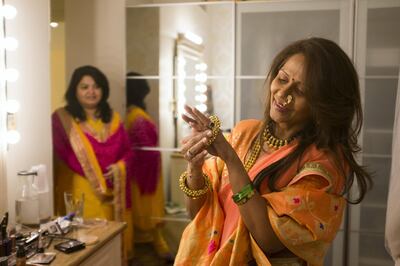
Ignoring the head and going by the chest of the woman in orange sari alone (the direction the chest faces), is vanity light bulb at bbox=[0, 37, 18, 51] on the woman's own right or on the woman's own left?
on the woman's own right

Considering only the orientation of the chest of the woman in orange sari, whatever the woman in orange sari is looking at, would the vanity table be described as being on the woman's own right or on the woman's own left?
on the woman's own right

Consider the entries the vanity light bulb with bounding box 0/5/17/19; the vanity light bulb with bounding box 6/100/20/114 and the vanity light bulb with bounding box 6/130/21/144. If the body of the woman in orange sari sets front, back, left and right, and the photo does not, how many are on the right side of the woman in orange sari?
3

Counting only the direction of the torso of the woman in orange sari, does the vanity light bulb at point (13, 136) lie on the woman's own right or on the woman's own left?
on the woman's own right

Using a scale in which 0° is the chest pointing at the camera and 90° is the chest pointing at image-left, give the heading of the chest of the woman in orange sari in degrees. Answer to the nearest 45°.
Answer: approximately 45°

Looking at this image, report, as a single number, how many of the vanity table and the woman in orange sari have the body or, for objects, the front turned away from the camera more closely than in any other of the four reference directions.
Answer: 0

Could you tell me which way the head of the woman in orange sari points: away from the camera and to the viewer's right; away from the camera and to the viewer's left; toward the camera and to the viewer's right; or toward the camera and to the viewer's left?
toward the camera and to the viewer's left

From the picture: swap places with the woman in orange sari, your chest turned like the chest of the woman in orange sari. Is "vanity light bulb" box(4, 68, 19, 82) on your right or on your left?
on your right

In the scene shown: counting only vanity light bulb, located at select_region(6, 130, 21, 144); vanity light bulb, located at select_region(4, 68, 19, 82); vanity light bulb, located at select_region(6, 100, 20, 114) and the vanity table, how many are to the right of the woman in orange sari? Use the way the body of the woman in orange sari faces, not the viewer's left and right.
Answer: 4

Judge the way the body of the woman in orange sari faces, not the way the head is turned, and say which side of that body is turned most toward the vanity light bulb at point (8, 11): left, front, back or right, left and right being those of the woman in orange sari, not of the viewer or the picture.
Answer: right

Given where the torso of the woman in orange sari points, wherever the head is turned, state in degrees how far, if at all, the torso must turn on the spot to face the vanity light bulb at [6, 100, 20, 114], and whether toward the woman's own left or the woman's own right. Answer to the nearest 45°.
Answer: approximately 90° to the woman's own right
